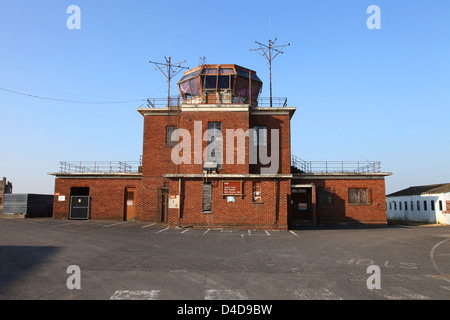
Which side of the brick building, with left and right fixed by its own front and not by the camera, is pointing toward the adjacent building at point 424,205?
left

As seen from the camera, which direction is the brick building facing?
toward the camera
